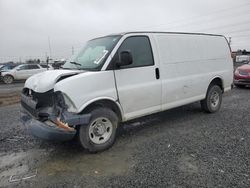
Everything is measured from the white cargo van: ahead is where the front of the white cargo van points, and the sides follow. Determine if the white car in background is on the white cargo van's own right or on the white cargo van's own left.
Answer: on the white cargo van's own right

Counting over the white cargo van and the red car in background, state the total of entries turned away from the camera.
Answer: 0

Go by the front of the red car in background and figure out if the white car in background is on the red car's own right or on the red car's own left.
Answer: on the red car's own right

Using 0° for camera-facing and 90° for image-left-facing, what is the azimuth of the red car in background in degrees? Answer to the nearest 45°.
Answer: approximately 45°

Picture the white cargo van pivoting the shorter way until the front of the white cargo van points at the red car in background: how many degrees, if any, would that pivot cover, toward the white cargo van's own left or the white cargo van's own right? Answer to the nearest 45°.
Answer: approximately 180°

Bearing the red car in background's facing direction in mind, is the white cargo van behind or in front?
in front

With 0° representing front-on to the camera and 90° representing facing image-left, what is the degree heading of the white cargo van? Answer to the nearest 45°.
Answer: approximately 45°
